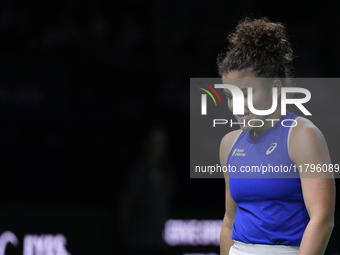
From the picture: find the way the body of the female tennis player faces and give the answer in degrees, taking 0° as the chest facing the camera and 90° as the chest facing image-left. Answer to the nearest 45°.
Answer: approximately 45°
